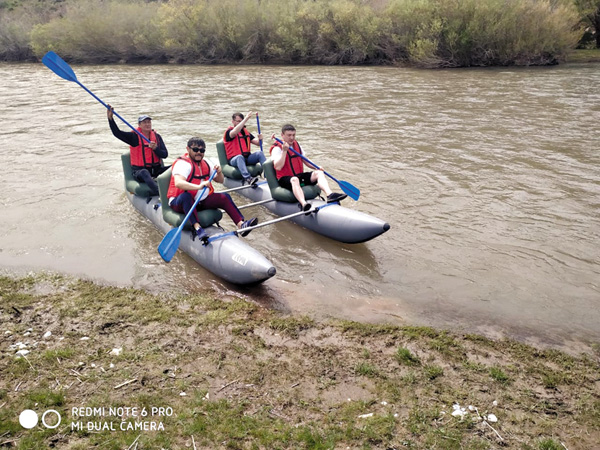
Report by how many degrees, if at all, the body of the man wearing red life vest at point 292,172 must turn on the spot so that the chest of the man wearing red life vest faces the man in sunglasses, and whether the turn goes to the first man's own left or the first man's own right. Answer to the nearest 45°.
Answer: approximately 90° to the first man's own right

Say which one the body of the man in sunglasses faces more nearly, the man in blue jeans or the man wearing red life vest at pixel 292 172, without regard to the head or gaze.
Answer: the man wearing red life vest

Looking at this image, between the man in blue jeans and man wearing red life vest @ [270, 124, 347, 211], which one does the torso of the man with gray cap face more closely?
the man wearing red life vest

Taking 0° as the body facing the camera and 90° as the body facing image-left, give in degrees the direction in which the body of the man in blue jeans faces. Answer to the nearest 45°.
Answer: approximately 315°

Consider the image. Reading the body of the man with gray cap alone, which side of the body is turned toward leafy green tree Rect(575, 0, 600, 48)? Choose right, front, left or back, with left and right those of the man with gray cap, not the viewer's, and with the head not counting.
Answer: left

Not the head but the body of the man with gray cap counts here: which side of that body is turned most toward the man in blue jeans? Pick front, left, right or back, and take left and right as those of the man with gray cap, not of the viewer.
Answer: left

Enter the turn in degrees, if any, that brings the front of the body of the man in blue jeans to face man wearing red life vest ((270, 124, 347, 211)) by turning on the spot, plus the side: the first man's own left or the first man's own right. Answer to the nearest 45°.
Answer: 0° — they already face them
